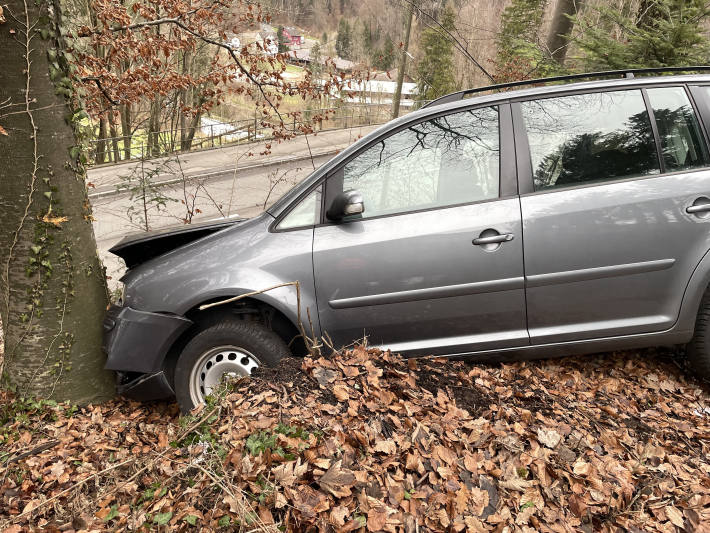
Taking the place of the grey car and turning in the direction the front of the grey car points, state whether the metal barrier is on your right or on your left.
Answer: on your right

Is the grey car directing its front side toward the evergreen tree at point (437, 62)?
no

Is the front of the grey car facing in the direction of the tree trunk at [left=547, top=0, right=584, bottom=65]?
no

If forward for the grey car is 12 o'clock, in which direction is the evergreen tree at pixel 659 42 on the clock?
The evergreen tree is roughly at 4 o'clock from the grey car.

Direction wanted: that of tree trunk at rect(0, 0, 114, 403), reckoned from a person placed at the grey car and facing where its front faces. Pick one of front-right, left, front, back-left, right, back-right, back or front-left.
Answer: front

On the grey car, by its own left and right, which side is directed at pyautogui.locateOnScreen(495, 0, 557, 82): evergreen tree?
right

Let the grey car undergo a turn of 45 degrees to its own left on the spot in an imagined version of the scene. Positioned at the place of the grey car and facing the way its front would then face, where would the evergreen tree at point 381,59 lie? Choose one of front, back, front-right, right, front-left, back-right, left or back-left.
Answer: back-right

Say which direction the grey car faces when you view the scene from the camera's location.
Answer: facing to the left of the viewer

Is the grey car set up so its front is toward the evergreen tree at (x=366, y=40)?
no
